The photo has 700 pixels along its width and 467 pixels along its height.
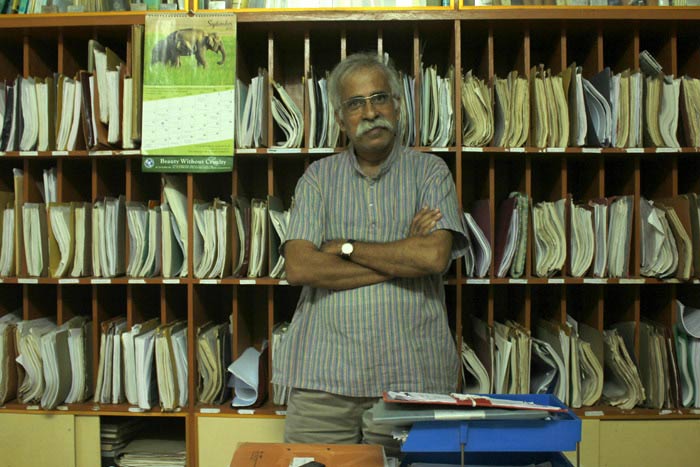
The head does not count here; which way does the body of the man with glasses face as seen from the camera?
toward the camera

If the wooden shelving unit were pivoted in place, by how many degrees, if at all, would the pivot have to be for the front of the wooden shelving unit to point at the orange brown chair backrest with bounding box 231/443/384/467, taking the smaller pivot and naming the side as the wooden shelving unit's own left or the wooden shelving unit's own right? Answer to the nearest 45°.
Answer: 0° — it already faces it

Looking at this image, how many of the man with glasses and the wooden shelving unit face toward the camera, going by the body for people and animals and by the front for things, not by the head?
2

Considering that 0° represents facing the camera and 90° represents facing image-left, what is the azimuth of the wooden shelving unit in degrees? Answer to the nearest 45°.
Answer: approximately 0°

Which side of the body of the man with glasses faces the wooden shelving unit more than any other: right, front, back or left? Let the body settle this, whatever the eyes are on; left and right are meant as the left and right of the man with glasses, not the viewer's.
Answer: back

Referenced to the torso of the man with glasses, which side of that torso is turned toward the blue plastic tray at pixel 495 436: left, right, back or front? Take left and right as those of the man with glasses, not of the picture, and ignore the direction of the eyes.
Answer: front

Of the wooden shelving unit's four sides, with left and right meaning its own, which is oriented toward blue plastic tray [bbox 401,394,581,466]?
front
